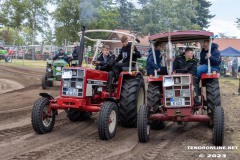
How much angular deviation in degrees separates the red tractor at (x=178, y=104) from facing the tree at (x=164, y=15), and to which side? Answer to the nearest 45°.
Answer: approximately 180°

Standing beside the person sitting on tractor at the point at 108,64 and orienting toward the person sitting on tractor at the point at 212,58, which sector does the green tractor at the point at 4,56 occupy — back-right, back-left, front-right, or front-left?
back-left

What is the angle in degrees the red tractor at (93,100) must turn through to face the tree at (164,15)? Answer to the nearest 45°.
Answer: approximately 135° to its right

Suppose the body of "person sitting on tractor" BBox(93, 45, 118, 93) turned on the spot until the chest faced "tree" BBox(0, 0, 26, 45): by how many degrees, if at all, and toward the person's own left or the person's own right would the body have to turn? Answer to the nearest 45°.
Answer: approximately 135° to the person's own right

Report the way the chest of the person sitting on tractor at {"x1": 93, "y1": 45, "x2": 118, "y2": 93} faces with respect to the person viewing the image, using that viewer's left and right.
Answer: facing the viewer and to the left of the viewer

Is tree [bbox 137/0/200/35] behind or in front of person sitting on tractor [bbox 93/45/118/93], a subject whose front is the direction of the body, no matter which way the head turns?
behind

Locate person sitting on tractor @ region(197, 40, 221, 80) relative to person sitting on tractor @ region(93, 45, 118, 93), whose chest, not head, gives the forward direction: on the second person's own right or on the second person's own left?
on the second person's own left

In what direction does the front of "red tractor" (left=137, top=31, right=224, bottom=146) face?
toward the camera
